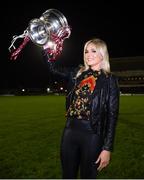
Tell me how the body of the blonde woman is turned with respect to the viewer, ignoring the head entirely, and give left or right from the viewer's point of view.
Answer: facing the viewer and to the left of the viewer
